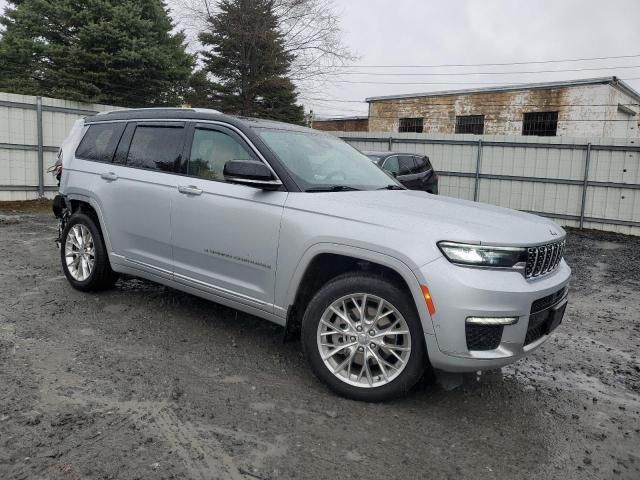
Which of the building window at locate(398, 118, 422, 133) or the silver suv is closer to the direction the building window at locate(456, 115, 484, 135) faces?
the silver suv

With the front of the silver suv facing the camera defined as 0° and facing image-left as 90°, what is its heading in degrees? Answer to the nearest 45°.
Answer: approximately 315°

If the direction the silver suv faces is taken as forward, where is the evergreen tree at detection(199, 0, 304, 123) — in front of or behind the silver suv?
behind

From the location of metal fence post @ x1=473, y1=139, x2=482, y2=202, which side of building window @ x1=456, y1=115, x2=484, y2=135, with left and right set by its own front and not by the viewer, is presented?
front

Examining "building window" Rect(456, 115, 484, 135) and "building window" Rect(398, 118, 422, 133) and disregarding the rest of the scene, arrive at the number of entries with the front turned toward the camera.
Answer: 2

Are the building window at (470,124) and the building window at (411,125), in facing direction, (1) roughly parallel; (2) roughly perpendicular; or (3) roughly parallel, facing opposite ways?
roughly parallel

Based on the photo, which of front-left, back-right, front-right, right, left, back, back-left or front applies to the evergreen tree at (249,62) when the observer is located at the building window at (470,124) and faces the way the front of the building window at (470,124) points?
right

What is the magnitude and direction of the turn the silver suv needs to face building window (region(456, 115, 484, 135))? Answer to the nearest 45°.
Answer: approximately 135° to its left

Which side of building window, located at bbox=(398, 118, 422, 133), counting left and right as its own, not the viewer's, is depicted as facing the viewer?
front

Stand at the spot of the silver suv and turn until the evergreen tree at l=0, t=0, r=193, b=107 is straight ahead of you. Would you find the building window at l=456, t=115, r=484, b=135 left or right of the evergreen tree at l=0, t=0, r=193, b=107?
right

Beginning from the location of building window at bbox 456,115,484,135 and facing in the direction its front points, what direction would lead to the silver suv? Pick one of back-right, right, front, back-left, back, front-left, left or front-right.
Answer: front

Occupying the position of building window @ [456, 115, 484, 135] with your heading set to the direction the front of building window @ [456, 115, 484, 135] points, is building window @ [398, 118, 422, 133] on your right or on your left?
on your right

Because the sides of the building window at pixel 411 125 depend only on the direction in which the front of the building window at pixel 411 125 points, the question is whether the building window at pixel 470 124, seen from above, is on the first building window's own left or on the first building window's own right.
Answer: on the first building window's own left

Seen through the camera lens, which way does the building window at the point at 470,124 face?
facing the viewer

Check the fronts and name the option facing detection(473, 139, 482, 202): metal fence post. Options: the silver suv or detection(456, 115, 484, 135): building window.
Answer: the building window
